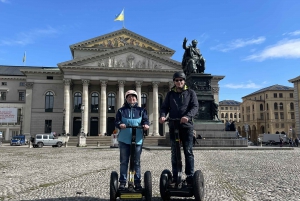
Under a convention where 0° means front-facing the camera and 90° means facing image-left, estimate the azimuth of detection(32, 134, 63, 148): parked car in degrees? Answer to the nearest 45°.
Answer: approximately 270°

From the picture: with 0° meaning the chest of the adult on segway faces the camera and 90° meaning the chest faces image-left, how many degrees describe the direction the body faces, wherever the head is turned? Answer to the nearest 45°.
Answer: approximately 0°

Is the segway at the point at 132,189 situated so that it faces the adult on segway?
no

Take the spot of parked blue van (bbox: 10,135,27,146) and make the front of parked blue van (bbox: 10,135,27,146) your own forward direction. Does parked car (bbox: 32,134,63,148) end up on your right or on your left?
on your left

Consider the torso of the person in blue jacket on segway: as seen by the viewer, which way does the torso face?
toward the camera

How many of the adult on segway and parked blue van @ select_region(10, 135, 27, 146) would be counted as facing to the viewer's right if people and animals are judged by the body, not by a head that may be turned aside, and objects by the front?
0

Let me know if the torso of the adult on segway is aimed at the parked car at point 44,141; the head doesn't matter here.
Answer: no

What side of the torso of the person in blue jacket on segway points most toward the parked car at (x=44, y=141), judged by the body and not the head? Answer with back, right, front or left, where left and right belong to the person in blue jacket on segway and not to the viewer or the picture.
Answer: back

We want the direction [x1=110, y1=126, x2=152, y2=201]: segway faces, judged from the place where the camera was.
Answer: facing the viewer

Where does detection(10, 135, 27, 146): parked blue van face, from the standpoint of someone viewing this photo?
facing the viewer and to the left of the viewer

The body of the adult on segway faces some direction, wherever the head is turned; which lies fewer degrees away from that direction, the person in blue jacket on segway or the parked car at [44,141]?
the person in blue jacket on segway

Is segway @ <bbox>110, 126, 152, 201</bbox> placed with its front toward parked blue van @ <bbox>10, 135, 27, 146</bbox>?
no

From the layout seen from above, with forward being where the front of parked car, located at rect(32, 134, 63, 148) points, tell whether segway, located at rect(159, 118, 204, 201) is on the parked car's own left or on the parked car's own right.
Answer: on the parked car's own right

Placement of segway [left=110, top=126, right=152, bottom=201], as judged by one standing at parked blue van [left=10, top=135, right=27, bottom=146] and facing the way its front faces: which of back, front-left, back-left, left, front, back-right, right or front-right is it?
front-left
